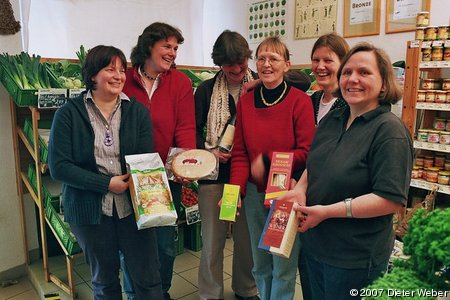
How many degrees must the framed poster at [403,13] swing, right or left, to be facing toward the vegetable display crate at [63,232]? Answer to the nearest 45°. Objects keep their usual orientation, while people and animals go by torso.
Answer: approximately 45° to its right

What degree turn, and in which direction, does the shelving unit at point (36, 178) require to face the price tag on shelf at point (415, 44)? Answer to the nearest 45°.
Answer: approximately 45° to its left

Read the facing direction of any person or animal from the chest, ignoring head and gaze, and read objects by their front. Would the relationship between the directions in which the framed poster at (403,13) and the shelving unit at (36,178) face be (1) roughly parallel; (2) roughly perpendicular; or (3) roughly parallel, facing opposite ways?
roughly perpendicular

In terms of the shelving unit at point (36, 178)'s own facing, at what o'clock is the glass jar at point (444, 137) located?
The glass jar is roughly at 11 o'clock from the shelving unit.

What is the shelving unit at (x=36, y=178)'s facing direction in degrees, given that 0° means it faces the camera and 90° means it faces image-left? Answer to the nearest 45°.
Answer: approximately 315°

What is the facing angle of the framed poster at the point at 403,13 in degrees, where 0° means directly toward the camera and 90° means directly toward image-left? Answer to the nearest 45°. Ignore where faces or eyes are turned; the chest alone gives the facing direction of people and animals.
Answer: approximately 0°
